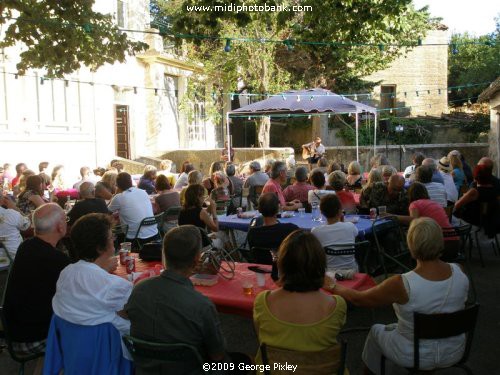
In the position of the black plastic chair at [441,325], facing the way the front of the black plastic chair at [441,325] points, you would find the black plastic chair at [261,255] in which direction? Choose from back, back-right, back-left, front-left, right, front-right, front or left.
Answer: front

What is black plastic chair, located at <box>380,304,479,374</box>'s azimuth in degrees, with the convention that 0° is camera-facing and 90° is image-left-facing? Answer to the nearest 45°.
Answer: approximately 135°

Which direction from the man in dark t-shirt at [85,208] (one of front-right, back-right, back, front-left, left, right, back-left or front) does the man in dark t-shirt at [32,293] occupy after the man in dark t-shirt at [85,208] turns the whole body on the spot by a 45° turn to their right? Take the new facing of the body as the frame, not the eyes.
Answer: back-right

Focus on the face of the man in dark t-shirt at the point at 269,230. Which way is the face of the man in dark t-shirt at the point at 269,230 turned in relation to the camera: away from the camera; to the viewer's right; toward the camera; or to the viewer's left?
away from the camera

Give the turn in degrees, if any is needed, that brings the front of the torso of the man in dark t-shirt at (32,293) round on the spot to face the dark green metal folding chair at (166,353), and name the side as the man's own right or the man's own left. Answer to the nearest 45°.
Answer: approximately 90° to the man's own right

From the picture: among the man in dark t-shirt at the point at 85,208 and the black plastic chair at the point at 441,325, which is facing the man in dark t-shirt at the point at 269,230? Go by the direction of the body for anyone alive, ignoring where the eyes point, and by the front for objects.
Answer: the black plastic chair

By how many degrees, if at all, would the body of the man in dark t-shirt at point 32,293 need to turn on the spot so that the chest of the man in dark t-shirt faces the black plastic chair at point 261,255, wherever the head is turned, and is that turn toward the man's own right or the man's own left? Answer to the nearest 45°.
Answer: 0° — they already face it

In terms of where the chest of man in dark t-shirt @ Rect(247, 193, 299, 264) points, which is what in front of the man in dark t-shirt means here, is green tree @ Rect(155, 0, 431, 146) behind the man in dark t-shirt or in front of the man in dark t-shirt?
in front

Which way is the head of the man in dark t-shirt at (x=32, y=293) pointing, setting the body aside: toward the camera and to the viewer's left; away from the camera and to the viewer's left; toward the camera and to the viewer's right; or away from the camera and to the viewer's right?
away from the camera and to the viewer's right

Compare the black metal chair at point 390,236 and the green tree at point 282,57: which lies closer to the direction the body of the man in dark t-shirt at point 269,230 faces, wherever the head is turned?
the green tree

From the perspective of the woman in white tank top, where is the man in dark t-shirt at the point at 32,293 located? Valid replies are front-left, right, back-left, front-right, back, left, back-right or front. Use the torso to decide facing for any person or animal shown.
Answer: front-left

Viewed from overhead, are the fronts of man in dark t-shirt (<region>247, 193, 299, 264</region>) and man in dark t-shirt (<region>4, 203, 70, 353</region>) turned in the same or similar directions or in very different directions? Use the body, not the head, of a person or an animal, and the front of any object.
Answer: same or similar directions

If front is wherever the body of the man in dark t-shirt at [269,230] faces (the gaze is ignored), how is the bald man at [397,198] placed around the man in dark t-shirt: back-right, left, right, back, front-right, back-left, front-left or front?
front-right

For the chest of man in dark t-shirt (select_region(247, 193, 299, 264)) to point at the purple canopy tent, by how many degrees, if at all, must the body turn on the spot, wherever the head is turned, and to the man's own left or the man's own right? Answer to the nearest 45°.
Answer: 0° — they already face it

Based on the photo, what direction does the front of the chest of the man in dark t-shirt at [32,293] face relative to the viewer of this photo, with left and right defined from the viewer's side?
facing away from the viewer and to the right of the viewer

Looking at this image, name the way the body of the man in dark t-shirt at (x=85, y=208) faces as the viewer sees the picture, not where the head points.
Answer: away from the camera

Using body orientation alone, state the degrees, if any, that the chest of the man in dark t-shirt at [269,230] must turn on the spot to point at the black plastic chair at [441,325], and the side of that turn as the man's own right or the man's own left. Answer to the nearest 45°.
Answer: approximately 135° to the man's own right

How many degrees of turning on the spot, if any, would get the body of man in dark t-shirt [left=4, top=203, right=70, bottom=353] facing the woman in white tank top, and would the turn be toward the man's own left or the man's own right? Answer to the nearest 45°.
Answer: approximately 90° to the man's own right

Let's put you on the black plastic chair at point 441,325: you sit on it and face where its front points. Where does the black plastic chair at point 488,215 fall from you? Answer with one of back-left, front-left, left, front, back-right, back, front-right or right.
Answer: front-right

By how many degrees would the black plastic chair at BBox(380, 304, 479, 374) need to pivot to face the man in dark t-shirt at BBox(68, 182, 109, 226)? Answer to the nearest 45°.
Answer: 0° — it already faces them

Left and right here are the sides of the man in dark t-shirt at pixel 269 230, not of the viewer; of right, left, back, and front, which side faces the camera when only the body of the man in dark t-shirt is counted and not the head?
back
